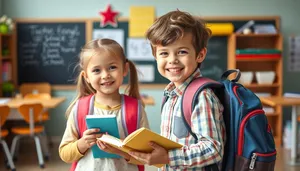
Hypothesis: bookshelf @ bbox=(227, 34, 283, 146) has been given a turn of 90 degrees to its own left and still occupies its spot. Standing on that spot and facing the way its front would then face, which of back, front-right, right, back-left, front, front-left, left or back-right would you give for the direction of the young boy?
right

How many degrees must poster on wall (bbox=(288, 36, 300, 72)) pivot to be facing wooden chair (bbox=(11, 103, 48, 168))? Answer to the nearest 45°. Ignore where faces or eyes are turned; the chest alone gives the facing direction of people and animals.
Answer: approximately 45° to its right

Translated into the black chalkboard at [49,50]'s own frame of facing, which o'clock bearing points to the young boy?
The young boy is roughly at 12 o'clock from the black chalkboard.

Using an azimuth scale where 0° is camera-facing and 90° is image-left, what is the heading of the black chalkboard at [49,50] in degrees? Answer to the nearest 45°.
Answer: approximately 0°

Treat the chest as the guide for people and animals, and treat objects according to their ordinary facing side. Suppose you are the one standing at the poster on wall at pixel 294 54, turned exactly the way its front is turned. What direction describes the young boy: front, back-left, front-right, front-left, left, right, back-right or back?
front

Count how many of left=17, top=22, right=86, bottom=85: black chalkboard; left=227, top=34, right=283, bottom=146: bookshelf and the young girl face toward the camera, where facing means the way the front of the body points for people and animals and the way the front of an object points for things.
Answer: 3

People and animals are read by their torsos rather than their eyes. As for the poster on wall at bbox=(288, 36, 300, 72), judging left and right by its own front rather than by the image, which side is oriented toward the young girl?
front
